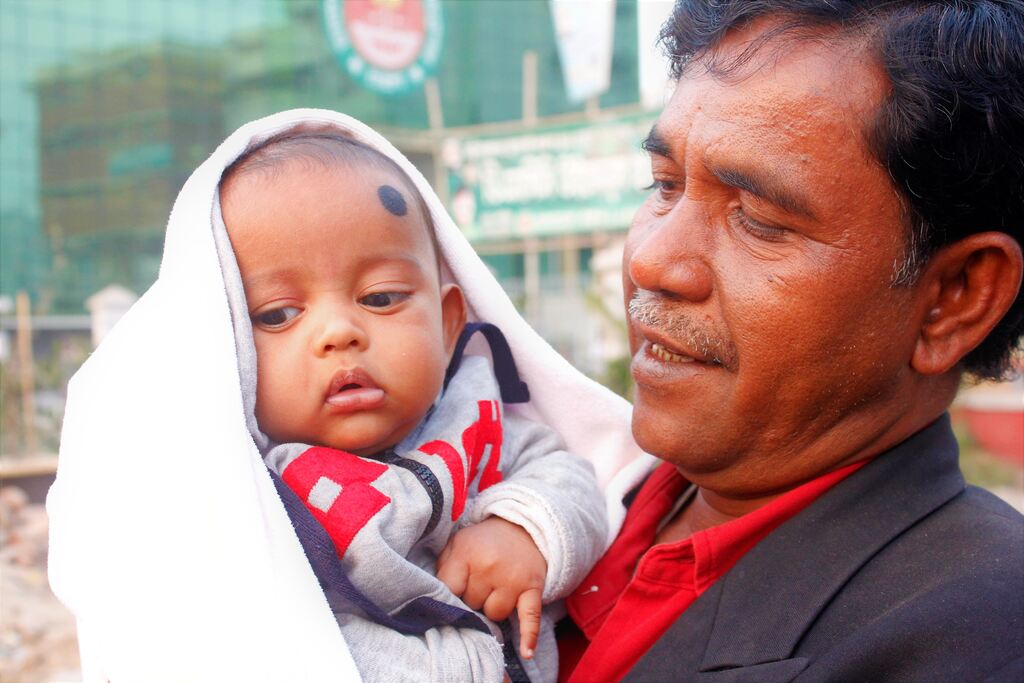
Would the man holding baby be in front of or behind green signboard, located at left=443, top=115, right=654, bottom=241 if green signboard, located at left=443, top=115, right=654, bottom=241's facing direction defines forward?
in front

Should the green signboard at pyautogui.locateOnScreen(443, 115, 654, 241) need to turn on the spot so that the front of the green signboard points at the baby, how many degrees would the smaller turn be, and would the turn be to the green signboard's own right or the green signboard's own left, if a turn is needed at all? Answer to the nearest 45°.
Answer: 0° — it already faces them

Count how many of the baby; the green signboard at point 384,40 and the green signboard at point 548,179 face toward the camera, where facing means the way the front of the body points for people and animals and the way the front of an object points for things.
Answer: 3

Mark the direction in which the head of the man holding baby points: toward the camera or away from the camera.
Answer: toward the camera

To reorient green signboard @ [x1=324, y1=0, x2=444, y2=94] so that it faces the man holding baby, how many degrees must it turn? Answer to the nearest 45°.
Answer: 0° — it already faces them

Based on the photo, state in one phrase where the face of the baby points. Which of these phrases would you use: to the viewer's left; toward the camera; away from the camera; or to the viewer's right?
toward the camera

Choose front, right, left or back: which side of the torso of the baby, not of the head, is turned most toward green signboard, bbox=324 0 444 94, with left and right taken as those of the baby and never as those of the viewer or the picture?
back

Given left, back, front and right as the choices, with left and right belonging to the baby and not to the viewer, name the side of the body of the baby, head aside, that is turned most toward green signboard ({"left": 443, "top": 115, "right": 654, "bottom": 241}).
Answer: back

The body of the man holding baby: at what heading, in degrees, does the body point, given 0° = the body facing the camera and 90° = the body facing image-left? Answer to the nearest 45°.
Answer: approximately 45°

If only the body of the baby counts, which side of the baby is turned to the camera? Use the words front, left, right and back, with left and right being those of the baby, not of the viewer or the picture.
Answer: front

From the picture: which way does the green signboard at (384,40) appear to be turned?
toward the camera

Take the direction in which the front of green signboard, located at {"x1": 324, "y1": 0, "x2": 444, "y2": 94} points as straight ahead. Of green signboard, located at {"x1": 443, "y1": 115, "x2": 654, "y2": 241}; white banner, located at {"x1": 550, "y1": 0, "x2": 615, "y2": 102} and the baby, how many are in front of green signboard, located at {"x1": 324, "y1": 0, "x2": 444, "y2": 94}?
1
